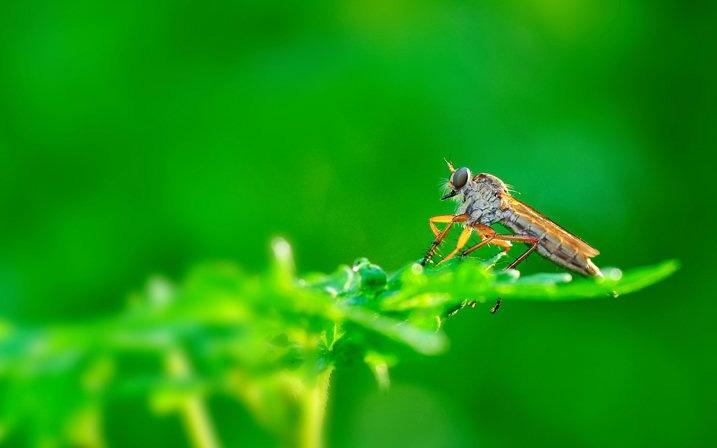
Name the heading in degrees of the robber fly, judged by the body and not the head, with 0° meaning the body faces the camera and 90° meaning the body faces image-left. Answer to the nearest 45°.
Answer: approximately 90°
